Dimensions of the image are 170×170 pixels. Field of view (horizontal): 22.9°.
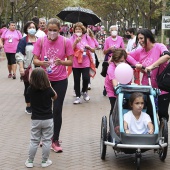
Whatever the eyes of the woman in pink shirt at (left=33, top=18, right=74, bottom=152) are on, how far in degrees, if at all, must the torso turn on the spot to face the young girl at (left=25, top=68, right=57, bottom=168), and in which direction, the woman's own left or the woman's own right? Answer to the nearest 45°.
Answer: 0° — they already face them

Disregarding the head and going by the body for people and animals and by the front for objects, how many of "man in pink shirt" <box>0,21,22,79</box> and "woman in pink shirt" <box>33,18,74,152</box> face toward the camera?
2

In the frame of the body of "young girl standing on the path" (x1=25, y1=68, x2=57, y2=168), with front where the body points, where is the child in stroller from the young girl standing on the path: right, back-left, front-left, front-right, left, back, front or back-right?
right

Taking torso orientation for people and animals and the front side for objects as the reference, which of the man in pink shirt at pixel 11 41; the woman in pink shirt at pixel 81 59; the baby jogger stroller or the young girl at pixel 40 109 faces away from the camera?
the young girl

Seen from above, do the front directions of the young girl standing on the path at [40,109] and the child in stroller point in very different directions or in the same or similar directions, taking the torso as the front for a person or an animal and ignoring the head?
very different directions

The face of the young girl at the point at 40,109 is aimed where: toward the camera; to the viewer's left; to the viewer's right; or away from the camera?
away from the camera

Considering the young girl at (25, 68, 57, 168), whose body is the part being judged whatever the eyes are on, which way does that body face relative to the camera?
away from the camera

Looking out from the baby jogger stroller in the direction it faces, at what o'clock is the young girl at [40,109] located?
The young girl is roughly at 3 o'clock from the baby jogger stroller.

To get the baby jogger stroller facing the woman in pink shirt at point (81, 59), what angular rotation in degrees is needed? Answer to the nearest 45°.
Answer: approximately 180°

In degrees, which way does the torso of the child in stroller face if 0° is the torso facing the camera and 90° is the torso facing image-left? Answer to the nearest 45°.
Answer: approximately 0°

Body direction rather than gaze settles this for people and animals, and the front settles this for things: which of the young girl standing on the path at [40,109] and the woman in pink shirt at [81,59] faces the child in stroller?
the woman in pink shirt
